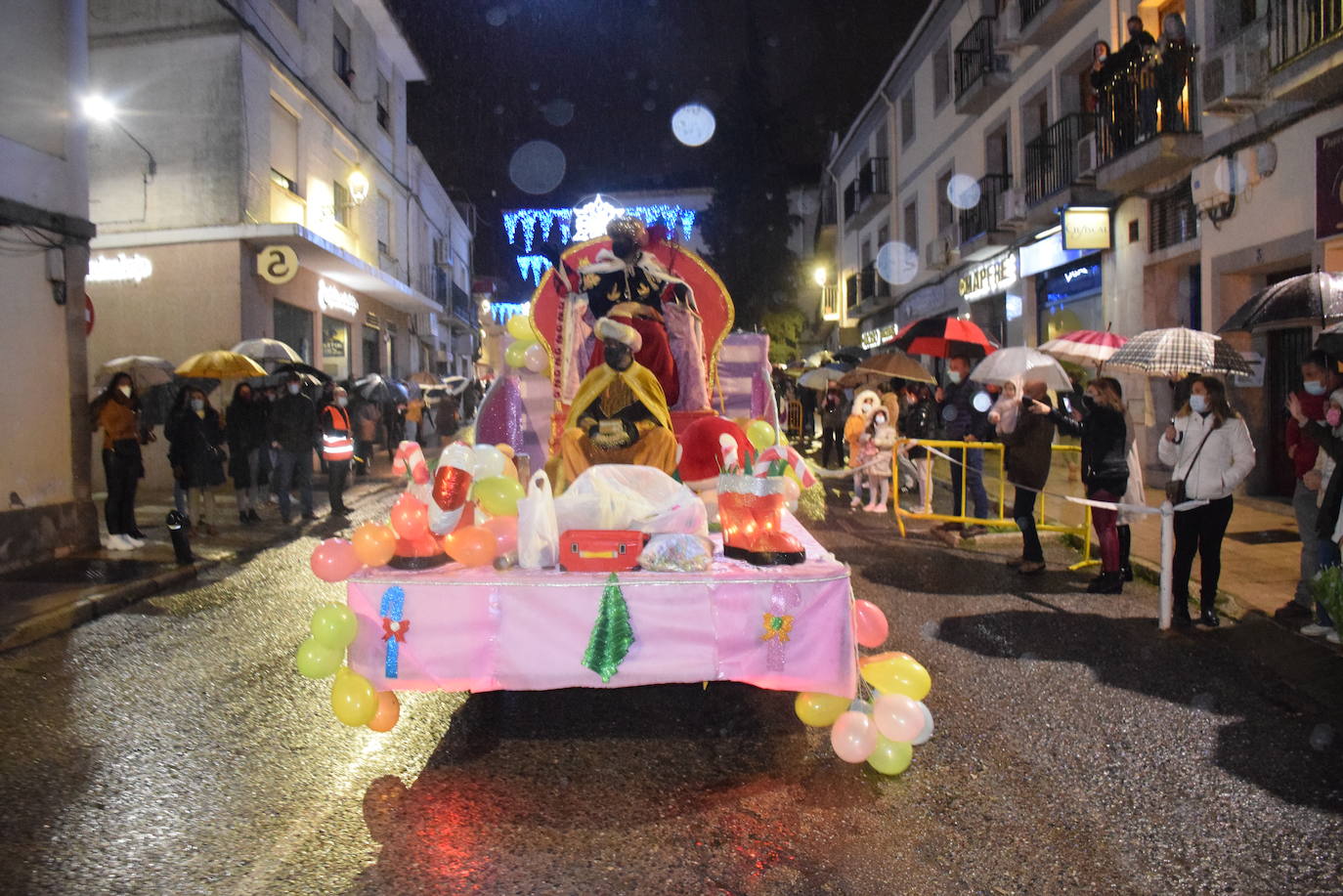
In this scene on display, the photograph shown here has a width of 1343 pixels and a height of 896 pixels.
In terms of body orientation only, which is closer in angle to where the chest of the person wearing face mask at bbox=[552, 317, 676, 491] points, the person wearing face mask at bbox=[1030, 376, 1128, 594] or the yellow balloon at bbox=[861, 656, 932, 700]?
the yellow balloon

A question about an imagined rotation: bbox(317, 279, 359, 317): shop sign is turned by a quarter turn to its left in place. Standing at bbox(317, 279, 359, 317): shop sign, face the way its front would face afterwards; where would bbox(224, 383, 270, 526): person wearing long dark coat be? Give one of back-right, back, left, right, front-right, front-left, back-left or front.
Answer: back-right

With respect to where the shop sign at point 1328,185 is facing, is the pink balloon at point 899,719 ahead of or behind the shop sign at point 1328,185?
ahead

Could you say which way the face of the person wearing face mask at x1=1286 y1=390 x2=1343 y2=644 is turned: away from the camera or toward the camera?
toward the camera

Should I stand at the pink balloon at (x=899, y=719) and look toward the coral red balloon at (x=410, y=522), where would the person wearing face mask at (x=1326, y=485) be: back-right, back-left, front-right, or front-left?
back-right

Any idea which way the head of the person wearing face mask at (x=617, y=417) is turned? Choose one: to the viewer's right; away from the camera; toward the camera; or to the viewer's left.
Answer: toward the camera

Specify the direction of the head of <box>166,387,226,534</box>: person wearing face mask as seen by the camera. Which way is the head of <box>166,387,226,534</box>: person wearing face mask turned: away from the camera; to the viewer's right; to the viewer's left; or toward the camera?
toward the camera

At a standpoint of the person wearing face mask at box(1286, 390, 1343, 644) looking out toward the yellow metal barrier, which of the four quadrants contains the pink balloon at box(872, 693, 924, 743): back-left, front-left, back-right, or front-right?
back-left

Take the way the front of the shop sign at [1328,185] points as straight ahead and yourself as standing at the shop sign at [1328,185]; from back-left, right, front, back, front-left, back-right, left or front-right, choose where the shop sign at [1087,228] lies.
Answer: right

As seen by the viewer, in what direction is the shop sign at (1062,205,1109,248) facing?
toward the camera

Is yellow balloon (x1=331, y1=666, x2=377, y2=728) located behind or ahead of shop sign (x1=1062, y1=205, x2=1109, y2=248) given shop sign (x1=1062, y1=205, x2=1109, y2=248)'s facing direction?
ahead

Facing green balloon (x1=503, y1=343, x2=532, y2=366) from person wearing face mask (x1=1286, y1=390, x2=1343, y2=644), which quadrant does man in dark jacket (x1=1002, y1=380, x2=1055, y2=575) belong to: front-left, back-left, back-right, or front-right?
front-right

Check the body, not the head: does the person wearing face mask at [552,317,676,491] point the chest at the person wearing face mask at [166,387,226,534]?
no

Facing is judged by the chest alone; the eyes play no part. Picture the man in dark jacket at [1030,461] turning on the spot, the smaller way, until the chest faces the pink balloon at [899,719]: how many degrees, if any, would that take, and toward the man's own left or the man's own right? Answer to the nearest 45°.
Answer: approximately 90° to the man's own left

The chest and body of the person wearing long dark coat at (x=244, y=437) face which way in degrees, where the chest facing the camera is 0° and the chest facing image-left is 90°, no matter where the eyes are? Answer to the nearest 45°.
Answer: approximately 315°

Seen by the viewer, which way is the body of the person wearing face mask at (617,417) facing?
toward the camera

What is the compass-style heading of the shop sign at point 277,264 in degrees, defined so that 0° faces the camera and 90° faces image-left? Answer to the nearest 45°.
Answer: approximately 0°

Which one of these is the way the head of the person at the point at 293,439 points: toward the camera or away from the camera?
toward the camera

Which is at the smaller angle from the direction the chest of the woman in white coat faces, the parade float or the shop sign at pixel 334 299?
the parade float
